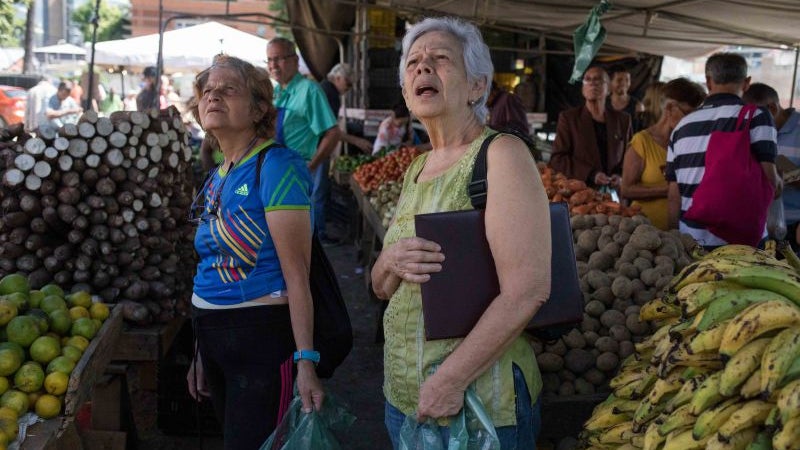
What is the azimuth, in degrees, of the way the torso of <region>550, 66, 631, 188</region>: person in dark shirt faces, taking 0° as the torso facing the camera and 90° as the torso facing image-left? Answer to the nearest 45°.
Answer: approximately 0°

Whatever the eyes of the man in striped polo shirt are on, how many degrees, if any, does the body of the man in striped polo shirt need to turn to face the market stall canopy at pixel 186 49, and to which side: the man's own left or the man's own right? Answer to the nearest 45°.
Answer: approximately 45° to the man's own left

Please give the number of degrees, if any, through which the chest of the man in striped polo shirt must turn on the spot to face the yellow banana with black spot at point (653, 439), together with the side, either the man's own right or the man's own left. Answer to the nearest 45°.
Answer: approximately 180°

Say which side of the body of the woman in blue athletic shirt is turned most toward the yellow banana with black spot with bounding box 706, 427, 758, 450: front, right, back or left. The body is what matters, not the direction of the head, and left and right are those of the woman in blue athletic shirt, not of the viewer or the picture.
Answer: left

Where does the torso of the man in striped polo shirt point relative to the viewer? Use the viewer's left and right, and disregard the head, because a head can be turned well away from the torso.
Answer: facing away from the viewer

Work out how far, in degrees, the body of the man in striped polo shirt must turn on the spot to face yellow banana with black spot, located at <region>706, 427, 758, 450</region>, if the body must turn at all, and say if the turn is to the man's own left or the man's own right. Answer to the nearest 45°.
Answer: approximately 180°

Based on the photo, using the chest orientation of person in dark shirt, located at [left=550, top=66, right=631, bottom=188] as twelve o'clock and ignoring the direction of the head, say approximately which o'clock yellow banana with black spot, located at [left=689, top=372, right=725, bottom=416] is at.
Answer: The yellow banana with black spot is roughly at 12 o'clock from the person in dark shirt.

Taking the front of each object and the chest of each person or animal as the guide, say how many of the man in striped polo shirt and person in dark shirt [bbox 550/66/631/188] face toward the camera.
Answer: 1

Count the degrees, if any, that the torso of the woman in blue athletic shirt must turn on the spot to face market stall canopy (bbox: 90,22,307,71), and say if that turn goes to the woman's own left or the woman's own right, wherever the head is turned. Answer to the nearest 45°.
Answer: approximately 135° to the woman's own right

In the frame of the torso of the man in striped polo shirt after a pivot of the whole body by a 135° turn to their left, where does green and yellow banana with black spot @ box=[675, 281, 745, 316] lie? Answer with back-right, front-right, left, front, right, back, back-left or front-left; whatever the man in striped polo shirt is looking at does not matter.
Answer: front-left

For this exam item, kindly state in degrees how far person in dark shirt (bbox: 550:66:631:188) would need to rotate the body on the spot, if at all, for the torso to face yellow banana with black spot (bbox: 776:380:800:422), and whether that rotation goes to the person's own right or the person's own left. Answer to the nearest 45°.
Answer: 0° — they already face it

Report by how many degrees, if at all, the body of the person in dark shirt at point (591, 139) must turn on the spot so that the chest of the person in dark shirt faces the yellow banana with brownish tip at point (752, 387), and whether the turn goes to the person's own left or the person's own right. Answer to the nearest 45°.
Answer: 0° — they already face it
